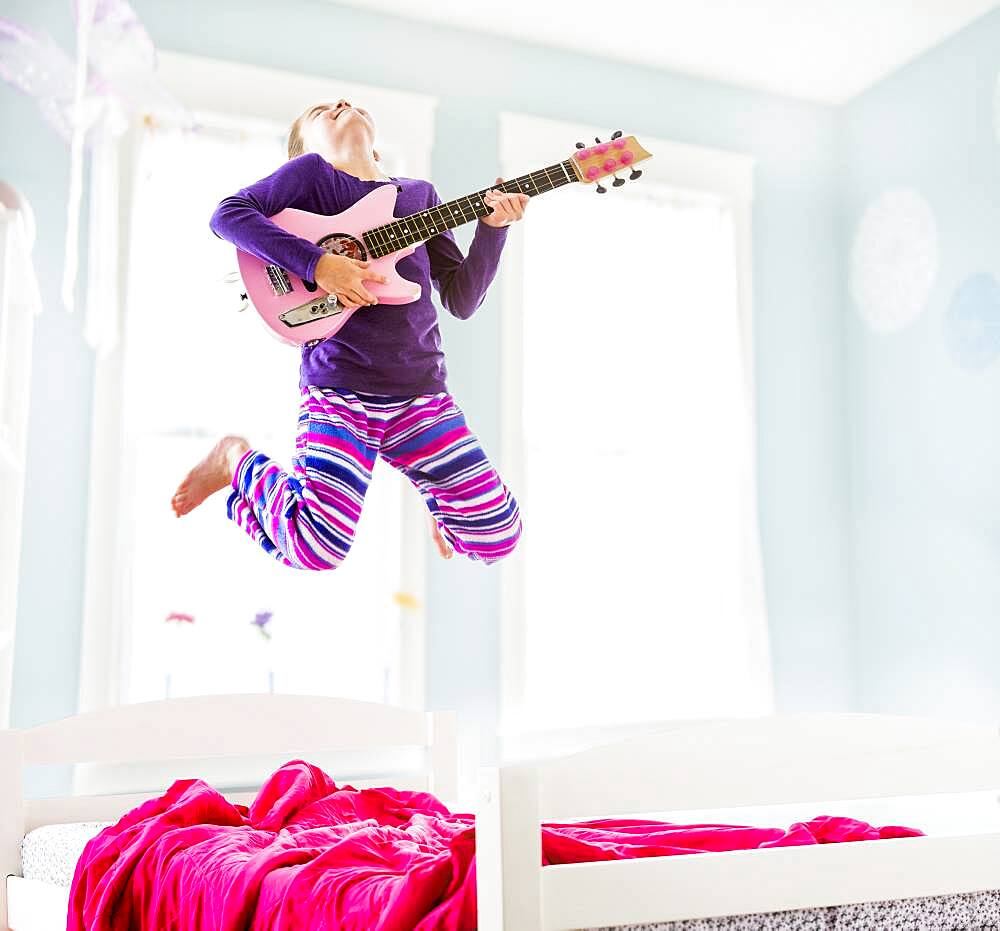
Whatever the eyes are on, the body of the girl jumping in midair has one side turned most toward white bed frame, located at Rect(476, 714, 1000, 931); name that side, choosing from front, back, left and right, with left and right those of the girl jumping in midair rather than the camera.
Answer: front

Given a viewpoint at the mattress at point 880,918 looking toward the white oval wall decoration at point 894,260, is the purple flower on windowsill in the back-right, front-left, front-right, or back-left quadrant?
front-left

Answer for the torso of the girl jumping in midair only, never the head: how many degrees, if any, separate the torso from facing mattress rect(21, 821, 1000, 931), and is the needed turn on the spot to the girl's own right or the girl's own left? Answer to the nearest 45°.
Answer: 0° — they already face it

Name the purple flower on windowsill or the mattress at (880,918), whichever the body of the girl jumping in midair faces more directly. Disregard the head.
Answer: the mattress

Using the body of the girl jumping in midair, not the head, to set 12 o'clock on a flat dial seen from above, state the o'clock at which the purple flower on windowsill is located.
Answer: The purple flower on windowsill is roughly at 7 o'clock from the girl jumping in midair.

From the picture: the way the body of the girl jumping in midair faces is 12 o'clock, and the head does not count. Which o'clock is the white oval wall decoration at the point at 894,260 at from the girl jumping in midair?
The white oval wall decoration is roughly at 9 o'clock from the girl jumping in midair.

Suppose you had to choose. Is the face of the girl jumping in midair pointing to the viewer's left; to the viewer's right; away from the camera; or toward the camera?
toward the camera
